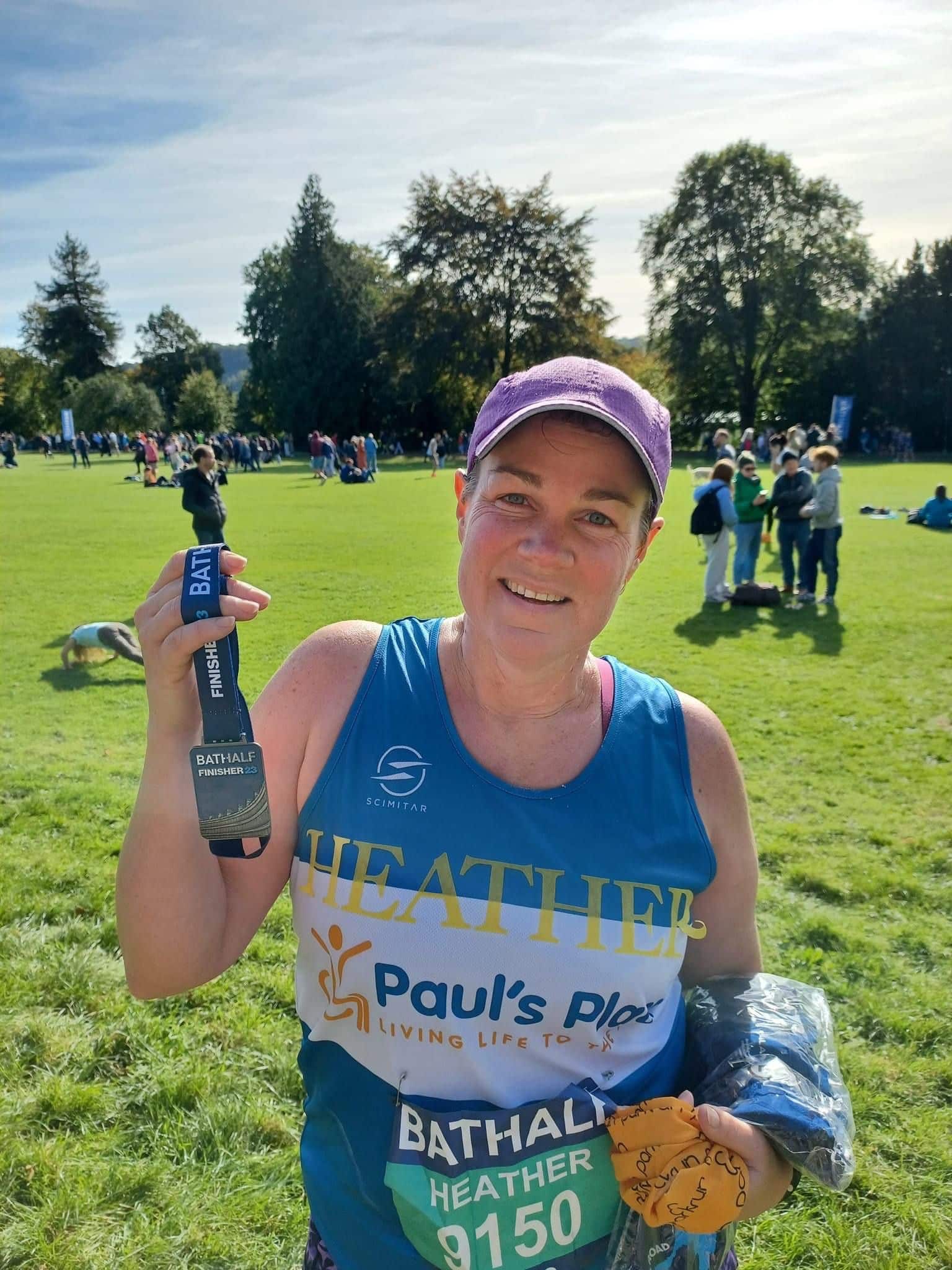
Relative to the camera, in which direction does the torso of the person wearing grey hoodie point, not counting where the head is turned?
to the viewer's left

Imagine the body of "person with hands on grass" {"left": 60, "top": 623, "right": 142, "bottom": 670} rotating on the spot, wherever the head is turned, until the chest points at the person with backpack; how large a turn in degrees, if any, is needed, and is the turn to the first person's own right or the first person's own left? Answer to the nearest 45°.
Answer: approximately 180°

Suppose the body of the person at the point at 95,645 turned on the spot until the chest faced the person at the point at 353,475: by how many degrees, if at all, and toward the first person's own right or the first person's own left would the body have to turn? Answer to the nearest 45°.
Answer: approximately 90° to the first person's own right

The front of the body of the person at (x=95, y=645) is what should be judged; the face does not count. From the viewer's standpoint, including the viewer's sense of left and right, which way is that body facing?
facing to the left of the viewer
